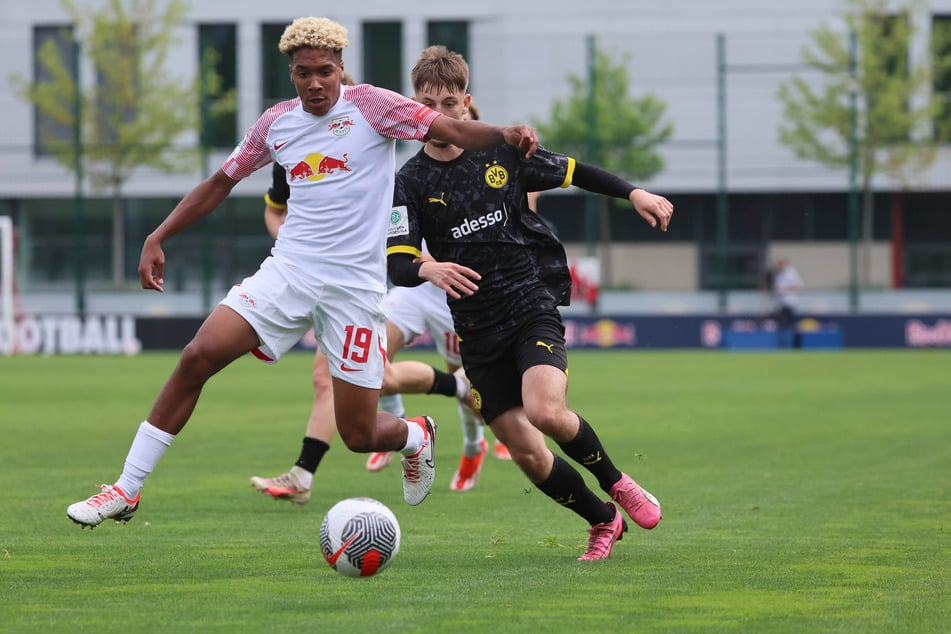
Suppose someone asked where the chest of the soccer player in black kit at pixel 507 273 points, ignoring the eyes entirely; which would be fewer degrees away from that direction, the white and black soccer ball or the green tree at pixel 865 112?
the white and black soccer ball

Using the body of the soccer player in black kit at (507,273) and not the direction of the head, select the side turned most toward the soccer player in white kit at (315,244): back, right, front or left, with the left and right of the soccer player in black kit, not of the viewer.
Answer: right

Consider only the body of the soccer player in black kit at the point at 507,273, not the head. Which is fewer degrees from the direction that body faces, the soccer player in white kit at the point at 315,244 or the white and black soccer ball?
the white and black soccer ball

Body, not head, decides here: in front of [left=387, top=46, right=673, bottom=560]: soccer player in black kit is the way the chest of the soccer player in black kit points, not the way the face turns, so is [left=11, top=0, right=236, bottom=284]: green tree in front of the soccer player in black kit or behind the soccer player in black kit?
behind

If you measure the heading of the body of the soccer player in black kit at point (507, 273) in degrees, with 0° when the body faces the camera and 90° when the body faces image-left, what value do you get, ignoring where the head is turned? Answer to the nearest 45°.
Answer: approximately 0°

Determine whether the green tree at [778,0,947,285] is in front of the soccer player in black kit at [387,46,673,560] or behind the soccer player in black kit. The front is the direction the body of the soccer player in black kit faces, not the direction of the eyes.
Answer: behind

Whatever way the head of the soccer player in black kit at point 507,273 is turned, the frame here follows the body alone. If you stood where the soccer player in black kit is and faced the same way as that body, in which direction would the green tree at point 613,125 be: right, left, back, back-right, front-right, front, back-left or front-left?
back

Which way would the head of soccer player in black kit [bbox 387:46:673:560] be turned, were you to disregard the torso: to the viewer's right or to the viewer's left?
to the viewer's left
